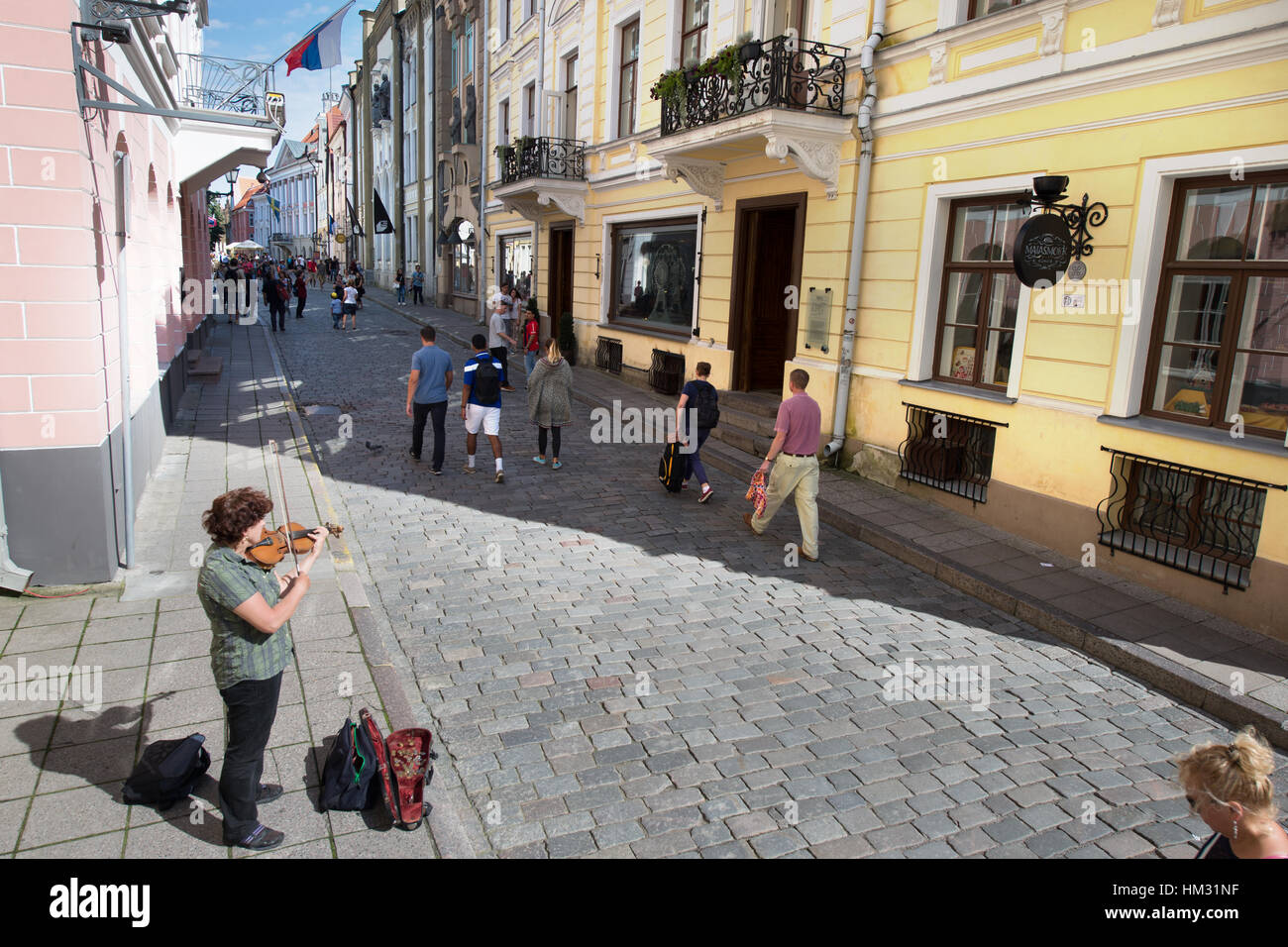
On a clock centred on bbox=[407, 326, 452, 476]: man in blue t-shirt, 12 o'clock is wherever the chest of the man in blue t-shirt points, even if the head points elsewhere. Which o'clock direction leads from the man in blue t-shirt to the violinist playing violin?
The violinist playing violin is roughly at 6 o'clock from the man in blue t-shirt.

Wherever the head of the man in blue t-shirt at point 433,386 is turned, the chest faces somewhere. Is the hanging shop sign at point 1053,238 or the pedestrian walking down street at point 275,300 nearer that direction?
the pedestrian walking down street

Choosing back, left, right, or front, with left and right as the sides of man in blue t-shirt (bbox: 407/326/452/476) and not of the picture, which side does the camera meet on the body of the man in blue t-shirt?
back

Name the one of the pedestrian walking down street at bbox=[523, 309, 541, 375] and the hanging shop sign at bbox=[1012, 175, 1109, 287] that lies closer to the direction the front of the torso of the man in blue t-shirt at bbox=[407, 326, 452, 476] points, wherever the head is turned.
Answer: the pedestrian walking down street

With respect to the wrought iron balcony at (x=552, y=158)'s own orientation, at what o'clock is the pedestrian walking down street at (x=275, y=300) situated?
The pedestrian walking down street is roughly at 3 o'clock from the wrought iron balcony.

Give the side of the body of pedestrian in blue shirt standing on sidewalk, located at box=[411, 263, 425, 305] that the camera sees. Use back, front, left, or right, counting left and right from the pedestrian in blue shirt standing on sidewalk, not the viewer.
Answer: front

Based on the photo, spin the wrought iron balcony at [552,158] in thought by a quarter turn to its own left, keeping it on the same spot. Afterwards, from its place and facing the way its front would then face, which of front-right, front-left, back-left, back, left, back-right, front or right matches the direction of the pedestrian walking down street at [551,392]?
front-right

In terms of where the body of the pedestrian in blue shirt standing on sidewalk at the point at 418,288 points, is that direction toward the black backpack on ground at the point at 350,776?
yes

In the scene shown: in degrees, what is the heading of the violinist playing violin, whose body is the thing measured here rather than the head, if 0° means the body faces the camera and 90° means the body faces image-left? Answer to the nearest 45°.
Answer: approximately 270°

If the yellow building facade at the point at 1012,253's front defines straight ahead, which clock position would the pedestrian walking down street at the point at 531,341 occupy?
The pedestrian walking down street is roughly at 3 o'clock from the yellow building facade.

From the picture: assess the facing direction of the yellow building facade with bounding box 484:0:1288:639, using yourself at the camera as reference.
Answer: facing the viewer and to the left of the viewer

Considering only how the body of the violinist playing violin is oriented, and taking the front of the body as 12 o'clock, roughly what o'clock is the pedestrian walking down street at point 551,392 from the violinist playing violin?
The pedestrian walking down street is roughly at 10 o'clock from the violinist playing violin.

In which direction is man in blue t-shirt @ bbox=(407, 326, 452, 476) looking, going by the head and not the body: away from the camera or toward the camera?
away from the camera

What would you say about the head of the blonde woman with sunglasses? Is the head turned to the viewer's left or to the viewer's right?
to the viewer's left
